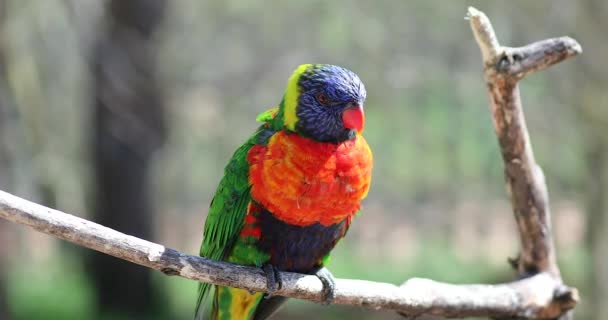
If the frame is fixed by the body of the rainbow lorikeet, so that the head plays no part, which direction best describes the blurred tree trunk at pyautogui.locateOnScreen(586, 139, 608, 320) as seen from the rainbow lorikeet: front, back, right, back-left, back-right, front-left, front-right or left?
left

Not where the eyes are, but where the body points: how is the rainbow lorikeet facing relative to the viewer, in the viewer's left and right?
facing the viewer and to the right of the viewer

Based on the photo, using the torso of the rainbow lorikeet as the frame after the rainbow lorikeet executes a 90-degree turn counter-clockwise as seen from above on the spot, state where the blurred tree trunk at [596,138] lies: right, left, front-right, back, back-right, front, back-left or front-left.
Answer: front

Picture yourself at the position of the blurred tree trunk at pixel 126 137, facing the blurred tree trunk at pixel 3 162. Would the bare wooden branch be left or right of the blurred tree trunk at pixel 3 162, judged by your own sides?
left

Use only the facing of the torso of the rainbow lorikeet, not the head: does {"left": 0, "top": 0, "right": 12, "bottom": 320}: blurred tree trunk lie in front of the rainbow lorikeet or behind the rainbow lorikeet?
behind

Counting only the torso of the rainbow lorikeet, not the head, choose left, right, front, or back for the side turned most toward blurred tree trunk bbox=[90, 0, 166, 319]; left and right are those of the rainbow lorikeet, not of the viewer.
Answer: back
